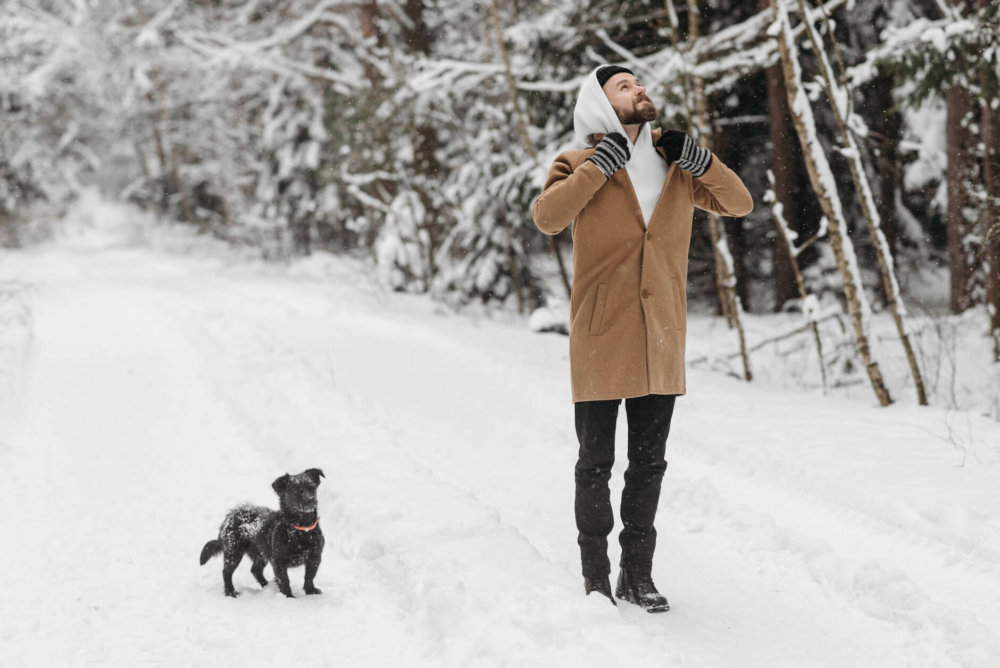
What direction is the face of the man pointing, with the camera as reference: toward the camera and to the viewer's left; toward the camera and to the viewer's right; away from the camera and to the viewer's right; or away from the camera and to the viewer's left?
toward the camera and to the viewer's right

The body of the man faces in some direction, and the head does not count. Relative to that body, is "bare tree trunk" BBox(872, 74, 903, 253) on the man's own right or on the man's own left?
on the man's own left

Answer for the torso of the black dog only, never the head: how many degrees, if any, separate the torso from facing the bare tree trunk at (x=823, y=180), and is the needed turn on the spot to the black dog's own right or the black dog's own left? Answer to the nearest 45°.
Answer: approximately 90° to the black dog's own left

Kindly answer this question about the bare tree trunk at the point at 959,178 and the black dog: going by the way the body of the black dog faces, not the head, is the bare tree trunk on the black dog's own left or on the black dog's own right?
on the black dog's own left

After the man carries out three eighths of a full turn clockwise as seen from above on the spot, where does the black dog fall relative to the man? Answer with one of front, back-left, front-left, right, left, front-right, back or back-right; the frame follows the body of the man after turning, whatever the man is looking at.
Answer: front

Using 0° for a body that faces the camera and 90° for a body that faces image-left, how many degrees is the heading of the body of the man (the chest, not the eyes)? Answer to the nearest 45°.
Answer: approximately 315°
